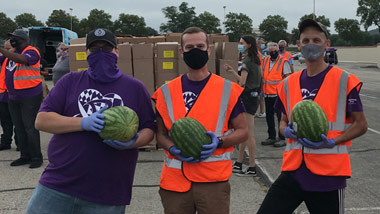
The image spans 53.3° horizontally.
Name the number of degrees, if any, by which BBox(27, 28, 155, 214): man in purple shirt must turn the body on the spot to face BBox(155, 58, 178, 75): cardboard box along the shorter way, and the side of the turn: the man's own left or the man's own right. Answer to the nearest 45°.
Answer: approximately 180°

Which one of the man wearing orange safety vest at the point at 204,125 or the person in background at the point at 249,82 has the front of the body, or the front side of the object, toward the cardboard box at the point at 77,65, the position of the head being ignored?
the person in background

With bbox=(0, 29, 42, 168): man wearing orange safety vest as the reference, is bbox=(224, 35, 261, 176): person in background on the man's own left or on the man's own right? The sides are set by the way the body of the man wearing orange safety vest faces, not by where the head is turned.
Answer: on the man's own left

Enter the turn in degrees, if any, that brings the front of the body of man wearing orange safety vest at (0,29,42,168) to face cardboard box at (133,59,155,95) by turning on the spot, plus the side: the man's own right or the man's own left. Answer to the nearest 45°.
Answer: approximately 135° to the man's own left

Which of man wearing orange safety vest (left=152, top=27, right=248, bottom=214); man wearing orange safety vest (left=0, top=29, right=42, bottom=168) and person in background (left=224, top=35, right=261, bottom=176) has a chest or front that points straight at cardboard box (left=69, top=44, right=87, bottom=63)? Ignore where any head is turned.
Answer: the person in background

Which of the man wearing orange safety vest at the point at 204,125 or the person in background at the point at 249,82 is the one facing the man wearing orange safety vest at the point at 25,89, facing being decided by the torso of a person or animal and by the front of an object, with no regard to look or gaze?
the person in background

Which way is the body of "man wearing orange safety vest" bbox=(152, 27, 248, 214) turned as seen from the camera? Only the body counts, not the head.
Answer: toward the camera

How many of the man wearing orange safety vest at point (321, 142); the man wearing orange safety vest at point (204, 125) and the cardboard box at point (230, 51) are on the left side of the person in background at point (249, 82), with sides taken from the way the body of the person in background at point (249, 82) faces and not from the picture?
2

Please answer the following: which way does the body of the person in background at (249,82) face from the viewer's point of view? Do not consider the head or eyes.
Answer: to the viewer's left

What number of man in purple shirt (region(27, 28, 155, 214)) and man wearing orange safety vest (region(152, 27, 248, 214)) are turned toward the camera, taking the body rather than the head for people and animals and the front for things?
2
